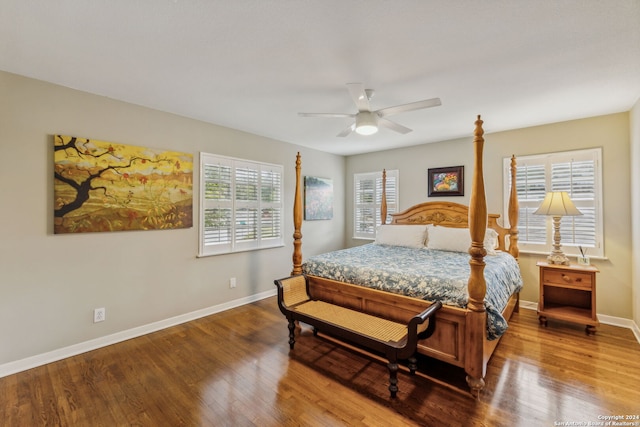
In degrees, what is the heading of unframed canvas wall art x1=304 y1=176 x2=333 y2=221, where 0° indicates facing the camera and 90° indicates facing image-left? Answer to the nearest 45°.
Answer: approximately 315°

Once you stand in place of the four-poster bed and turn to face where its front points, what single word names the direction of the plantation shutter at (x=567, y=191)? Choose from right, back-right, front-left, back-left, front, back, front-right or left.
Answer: back

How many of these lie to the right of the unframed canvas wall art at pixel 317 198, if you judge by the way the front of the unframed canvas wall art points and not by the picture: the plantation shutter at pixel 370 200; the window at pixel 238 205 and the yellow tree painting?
2

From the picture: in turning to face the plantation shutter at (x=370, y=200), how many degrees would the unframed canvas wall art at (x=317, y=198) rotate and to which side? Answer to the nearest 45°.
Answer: approximately 45° to its left

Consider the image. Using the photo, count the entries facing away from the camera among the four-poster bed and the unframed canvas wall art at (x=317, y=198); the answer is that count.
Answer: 0

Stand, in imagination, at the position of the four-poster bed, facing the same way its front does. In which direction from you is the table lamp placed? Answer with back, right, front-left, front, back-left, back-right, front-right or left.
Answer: back

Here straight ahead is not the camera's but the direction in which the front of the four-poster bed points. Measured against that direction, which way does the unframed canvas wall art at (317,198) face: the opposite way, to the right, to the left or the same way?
to the left

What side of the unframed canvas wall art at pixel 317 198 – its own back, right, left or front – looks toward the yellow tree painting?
right
